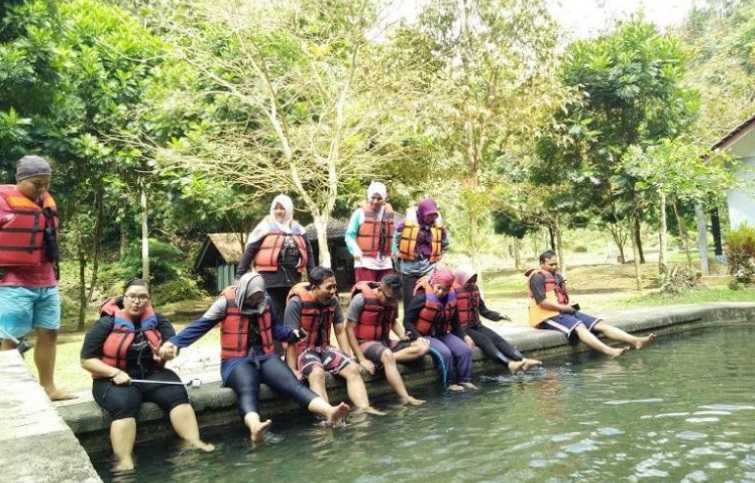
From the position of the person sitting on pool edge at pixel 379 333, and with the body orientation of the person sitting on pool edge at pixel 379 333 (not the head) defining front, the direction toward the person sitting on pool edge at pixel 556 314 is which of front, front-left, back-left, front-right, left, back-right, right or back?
left

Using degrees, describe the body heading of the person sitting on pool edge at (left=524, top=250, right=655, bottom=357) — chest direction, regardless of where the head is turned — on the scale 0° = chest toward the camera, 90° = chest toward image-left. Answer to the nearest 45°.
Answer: approximately 315°

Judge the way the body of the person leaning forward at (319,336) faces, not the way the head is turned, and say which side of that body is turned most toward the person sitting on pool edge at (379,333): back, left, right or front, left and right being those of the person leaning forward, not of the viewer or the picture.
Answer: left

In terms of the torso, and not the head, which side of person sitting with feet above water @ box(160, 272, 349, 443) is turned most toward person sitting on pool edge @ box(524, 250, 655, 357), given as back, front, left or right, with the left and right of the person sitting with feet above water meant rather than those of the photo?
left

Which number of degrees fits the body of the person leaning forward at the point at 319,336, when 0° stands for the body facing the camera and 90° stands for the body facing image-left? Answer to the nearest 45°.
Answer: approximately 315°

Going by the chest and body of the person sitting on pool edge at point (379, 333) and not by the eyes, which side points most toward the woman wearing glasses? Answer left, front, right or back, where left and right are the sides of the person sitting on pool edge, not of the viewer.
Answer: right
